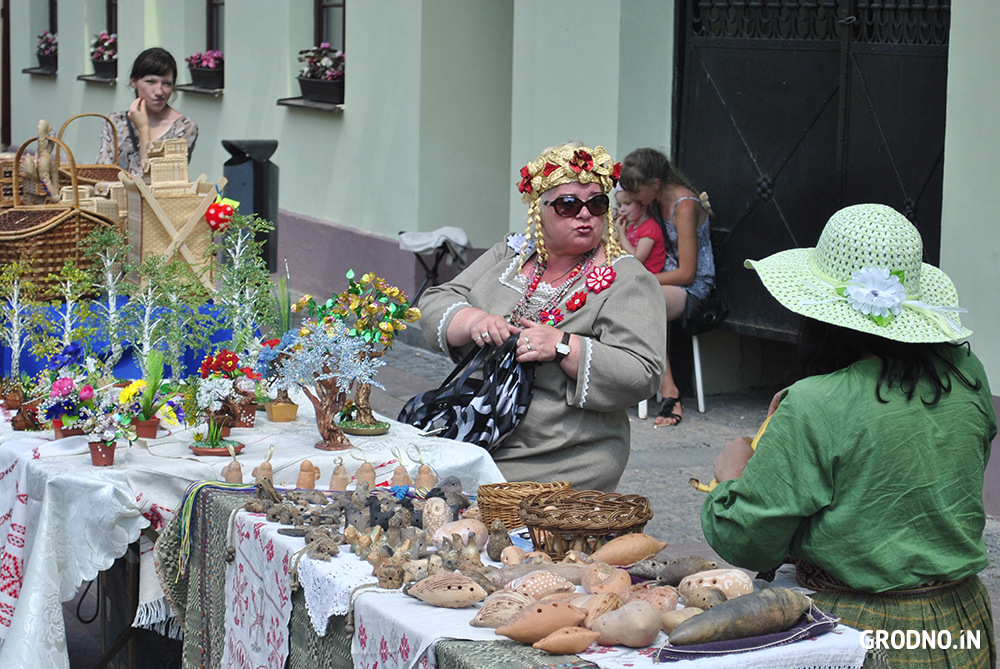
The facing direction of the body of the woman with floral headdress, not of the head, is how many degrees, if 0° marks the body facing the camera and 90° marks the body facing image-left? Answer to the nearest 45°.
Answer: approximately 45°

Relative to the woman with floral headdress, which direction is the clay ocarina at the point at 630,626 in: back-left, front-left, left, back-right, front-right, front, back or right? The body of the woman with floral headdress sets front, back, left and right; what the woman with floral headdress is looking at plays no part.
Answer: front-left

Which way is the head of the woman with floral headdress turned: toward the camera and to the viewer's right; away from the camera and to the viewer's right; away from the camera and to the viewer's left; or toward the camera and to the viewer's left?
toward the camera and to the viewer's right

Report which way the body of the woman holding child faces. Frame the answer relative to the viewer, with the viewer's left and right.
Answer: facing to the left of the viewer

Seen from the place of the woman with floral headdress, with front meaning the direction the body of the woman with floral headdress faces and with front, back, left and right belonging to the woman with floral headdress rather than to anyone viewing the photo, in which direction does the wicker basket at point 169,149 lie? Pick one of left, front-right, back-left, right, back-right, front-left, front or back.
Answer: right

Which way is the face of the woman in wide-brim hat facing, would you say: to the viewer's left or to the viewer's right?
to the viewer's left

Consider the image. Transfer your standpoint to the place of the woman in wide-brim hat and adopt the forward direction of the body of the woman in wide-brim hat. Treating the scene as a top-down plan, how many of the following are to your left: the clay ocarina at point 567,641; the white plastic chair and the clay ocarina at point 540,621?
2

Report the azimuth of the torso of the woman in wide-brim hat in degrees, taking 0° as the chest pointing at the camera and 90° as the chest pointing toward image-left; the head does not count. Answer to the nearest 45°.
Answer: approximately 135°

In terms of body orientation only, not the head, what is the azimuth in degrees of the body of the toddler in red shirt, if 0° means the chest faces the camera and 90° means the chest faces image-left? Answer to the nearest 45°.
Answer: approximately 45°

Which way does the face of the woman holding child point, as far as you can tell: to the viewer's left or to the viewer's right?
to the viewer's left

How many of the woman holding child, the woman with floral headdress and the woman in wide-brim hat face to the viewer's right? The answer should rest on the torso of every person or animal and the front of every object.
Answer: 0

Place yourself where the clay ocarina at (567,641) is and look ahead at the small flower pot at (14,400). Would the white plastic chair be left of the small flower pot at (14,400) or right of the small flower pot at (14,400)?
right

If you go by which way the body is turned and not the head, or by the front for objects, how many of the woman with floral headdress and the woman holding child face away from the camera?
0

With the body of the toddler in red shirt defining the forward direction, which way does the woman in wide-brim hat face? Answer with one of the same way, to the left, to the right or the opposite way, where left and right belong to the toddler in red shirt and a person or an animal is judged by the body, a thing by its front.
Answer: to the right

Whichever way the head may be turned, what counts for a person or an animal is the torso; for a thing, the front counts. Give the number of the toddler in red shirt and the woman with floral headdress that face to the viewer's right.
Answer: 0

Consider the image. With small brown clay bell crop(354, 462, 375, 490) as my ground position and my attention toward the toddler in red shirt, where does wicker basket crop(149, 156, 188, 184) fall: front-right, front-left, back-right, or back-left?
front-left
